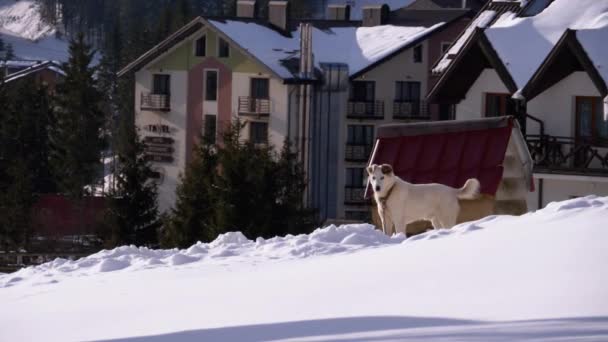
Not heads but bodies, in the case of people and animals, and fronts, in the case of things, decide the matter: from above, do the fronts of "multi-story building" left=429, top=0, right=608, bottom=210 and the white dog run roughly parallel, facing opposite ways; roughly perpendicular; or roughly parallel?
roughly perpendicular

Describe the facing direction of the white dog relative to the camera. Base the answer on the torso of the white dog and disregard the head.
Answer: to the viewer's left

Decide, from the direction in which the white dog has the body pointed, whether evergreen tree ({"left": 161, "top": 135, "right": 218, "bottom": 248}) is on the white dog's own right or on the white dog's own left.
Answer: on the white dog's own right

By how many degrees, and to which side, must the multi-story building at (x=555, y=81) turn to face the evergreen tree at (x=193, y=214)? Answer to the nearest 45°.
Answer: approximately 90° to its right

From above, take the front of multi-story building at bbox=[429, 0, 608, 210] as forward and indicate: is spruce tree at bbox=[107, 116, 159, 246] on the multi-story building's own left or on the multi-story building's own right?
on the multi-story building's own right
